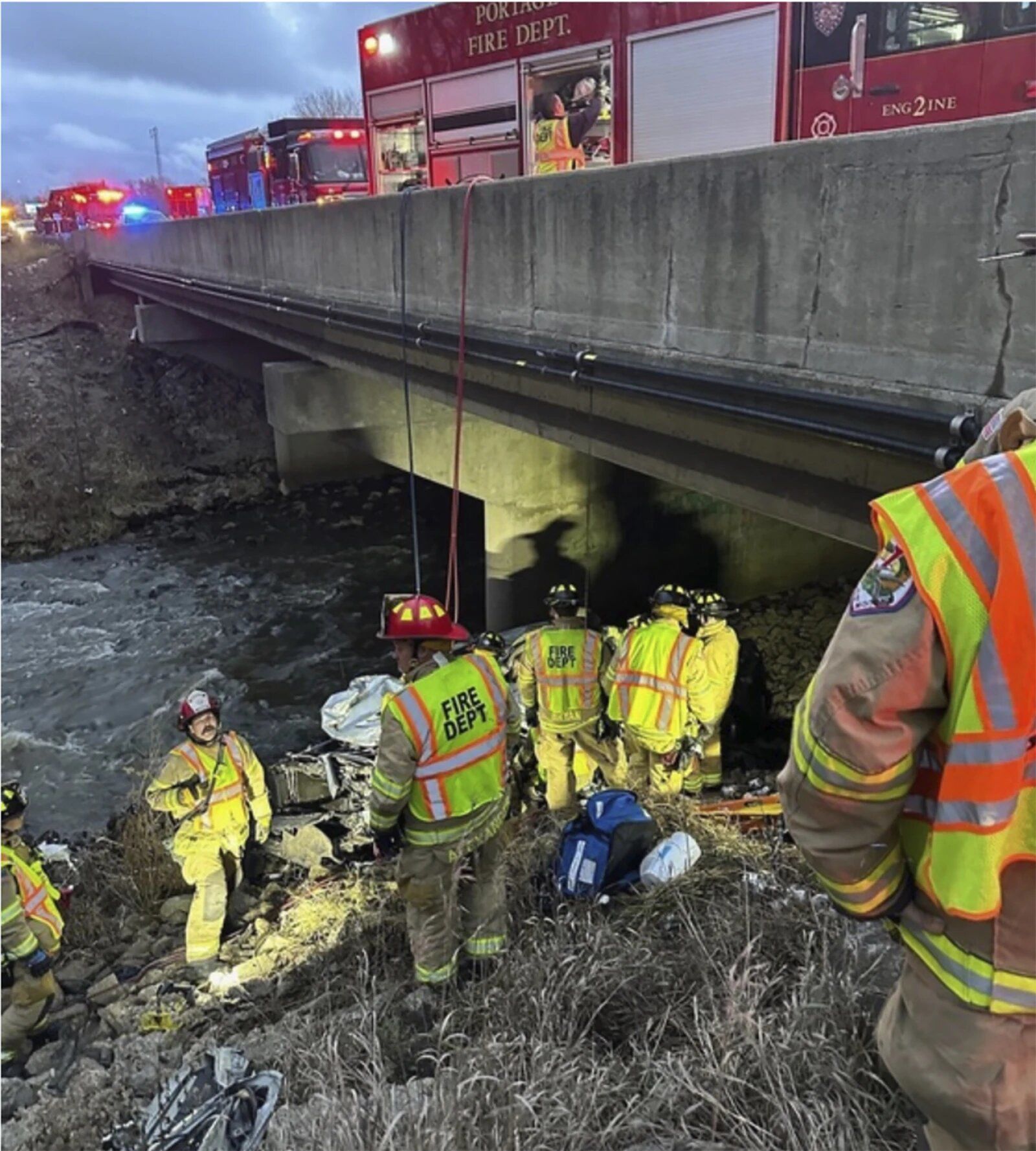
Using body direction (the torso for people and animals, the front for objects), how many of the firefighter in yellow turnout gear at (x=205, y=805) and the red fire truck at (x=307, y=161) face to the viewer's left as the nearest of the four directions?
0

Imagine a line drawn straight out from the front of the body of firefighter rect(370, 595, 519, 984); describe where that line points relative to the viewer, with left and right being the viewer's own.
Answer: facing away from the viewer and to the left of the viewer

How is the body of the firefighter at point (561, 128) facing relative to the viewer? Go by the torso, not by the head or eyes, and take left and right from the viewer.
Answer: facing away from the viewer and to the right of the viewer

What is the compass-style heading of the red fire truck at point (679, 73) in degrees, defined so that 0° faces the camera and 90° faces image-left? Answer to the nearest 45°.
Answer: approximately 315°

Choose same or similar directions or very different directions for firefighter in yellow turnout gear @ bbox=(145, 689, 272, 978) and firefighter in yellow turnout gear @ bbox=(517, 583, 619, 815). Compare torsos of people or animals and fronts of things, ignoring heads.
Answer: very different directions

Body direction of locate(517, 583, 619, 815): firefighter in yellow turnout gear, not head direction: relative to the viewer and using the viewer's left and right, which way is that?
facing away from the viewer

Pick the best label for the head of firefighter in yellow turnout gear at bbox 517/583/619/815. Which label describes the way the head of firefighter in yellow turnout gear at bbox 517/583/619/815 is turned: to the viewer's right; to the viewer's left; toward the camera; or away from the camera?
away from the camera

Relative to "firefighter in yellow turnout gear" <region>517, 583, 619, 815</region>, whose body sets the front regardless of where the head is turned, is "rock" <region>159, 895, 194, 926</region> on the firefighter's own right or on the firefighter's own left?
on the firefighter's own left

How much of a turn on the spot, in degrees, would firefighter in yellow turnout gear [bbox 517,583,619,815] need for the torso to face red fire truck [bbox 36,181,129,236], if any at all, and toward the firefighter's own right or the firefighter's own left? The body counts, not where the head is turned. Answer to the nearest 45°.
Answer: approximately 45° to the firefighter's own left
